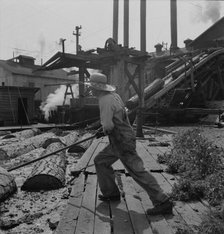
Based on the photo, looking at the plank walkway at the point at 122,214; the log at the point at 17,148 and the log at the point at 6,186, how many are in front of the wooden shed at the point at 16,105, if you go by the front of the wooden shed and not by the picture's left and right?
3

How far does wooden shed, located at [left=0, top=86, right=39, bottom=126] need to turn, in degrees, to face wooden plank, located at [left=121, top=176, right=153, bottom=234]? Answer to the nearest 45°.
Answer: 0° — it already faces it

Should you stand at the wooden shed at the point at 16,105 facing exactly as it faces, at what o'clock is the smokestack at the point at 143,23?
The smokestack is roughly at 8 o'clock from the wooden shed.

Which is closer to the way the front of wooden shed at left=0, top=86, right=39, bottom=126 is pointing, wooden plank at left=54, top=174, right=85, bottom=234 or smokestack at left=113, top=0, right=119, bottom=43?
the wooden plank

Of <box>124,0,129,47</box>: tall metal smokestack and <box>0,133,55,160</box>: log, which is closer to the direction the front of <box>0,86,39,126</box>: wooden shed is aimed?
the log

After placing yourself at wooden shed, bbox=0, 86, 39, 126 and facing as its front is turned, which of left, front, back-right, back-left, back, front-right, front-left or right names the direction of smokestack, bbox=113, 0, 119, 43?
back-left

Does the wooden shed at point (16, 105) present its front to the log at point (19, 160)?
yes

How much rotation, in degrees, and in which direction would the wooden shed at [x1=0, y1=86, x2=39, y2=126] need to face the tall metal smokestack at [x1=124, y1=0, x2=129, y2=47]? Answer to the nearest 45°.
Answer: approximately 135° to its left

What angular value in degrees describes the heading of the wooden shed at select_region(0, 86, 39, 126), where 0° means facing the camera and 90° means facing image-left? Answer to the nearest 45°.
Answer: approximately 0°

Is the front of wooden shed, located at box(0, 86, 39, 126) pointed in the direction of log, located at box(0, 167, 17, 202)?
yes

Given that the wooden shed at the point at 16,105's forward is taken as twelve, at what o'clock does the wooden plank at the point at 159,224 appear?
The wooden plank is roughly at 12 o'clock from the wooden shed.
